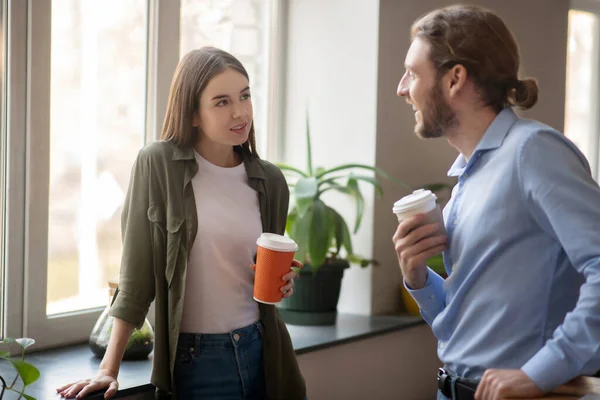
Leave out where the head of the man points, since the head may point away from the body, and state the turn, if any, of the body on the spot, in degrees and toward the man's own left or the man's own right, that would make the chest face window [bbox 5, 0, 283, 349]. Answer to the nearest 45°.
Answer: approximately 45° to the man's own right

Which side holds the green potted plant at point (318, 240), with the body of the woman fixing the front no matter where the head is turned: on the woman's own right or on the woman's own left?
on the woman's own left

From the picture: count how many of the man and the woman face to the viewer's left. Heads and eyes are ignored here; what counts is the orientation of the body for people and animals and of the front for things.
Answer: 1

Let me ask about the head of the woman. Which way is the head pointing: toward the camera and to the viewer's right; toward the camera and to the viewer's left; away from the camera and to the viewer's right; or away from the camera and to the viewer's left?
toward the camera and to the viewer's right

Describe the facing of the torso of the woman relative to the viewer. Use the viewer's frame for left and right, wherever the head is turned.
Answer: facing the viewer and to the right of the viewer

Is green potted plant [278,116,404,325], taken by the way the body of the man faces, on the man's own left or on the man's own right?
on the man's own right

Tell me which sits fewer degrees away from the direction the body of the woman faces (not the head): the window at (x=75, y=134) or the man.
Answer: the man

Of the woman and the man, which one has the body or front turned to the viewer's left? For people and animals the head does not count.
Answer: the man

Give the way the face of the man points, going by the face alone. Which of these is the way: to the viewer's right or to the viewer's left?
to the viewer's left

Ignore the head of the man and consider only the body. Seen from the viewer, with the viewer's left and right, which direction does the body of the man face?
facing to the left of the viewer
